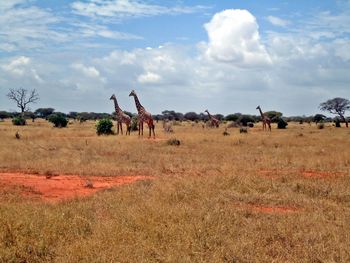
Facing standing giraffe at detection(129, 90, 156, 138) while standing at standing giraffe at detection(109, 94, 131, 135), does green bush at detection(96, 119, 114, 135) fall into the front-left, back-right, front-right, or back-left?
back-right

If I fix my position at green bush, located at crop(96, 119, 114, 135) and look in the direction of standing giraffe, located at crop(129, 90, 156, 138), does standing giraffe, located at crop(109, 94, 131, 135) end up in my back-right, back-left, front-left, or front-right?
front-left

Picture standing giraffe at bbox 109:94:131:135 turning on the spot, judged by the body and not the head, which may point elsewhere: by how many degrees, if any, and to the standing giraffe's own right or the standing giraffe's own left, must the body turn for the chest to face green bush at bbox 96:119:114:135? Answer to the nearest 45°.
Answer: approximately 45° to the standing giraffe's own right

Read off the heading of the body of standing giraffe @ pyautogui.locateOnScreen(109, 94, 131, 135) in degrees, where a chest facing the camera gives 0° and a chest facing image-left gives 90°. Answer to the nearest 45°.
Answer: approximately 90°

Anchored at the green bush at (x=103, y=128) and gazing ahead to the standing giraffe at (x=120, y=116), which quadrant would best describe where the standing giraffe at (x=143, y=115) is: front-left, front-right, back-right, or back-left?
front-right

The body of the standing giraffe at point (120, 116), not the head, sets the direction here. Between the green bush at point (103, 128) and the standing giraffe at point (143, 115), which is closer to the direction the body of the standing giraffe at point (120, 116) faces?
the green bush

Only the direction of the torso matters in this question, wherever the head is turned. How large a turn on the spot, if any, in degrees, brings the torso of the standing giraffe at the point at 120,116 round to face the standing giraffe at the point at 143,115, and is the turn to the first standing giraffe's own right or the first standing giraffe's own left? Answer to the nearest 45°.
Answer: approximately 135° to the first standing giraffe's own left
